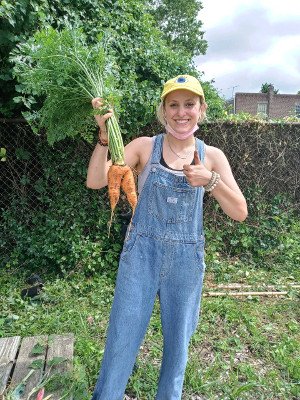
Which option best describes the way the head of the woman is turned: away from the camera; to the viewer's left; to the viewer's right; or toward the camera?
toward the camera

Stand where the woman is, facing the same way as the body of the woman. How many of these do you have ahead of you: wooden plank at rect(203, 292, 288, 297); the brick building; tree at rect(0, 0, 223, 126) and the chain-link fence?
0

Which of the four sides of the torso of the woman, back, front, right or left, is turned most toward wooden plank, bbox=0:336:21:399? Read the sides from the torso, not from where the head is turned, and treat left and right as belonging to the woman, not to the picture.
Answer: right

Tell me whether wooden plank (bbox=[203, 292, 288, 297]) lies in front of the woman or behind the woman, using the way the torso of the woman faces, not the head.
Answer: behind

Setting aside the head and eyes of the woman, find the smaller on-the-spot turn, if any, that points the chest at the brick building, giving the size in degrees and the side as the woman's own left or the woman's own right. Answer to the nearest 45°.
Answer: approximately 180°

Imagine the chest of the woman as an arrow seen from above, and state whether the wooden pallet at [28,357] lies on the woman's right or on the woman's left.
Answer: on the woman's right

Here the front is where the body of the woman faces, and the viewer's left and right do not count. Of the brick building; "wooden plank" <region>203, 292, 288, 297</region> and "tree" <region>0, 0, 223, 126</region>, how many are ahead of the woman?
0

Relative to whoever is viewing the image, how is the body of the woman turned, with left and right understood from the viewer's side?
facing the viewer

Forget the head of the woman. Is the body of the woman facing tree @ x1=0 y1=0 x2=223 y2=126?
no

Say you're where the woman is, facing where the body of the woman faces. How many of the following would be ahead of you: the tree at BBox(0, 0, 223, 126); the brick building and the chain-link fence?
0
